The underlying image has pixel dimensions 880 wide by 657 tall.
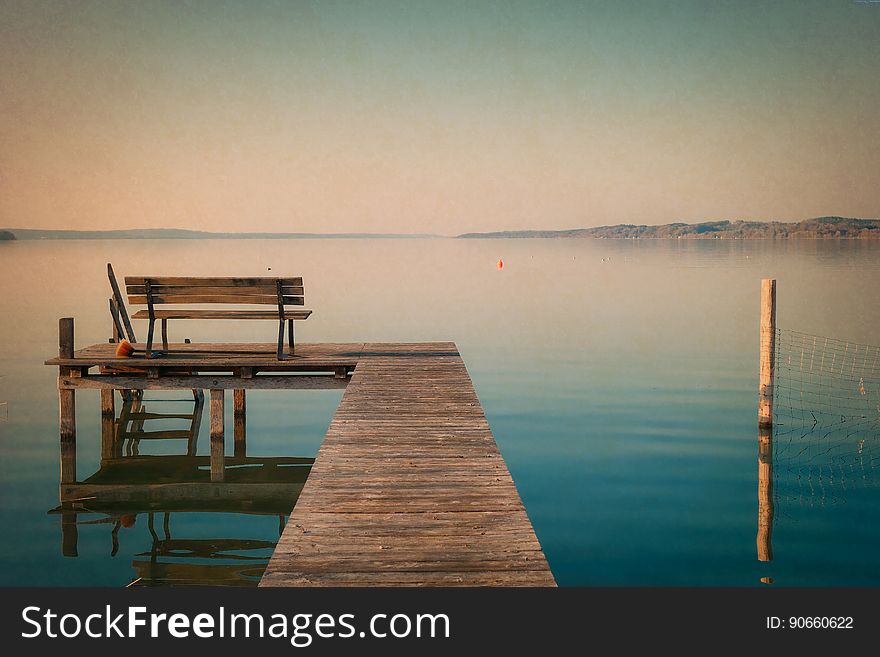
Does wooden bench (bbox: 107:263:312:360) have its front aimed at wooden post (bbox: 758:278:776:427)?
no

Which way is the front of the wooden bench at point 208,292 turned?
away from the camera

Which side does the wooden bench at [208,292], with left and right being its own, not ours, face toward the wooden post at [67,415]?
left
